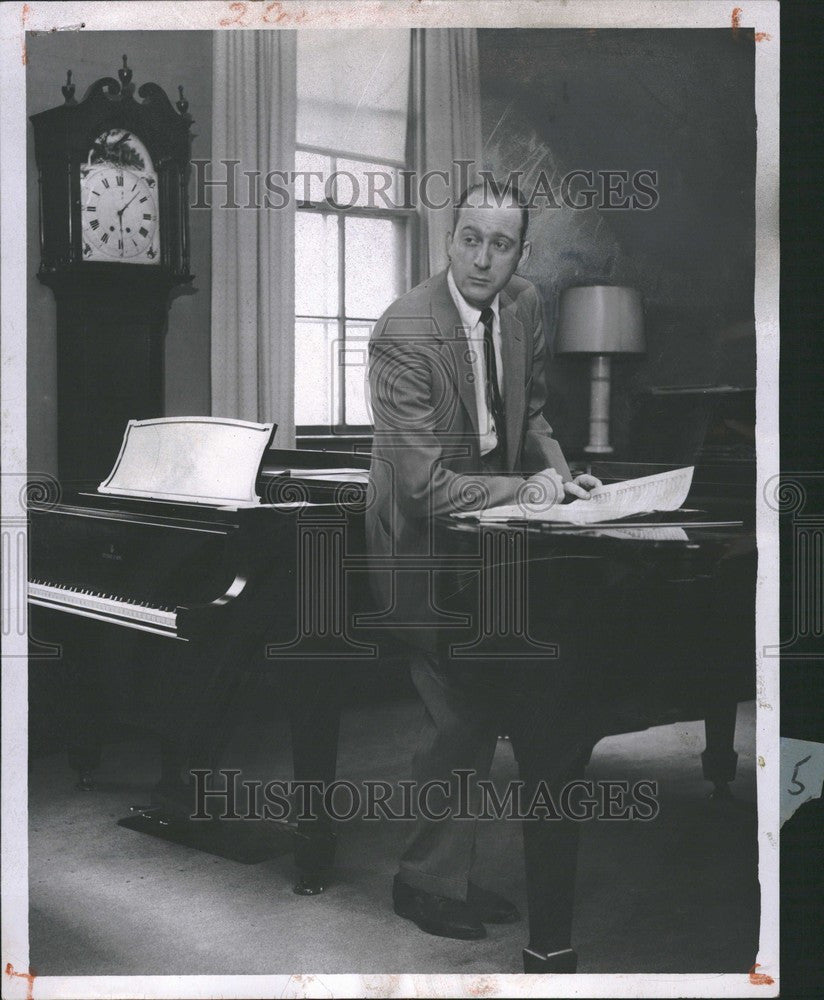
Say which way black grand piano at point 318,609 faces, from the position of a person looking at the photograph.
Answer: facing the viewer and to the left of the viewer

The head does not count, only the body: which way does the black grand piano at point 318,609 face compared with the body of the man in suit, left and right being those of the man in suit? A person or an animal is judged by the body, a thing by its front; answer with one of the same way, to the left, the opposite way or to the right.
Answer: to the right

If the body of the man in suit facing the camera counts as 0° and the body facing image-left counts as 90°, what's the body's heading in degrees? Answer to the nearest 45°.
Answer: approximately 315°
